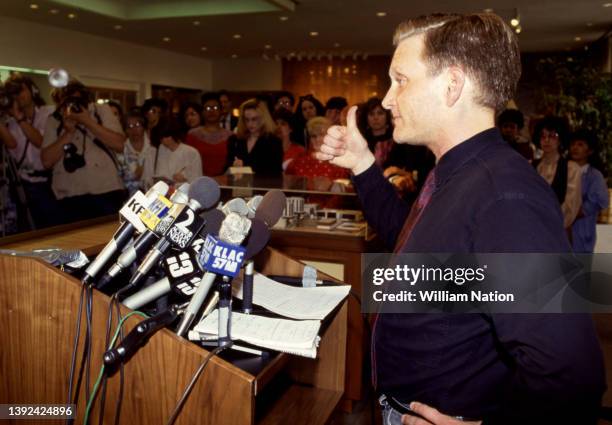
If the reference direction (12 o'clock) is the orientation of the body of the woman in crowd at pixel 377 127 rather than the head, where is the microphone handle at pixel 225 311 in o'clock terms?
The microphone handle is roughly at 12 o'clock from the woman in crowd.

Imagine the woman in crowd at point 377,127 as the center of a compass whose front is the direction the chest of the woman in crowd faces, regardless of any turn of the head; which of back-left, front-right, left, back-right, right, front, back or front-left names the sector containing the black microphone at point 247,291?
front

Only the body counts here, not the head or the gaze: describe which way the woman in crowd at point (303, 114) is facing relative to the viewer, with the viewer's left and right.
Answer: facing the viewer

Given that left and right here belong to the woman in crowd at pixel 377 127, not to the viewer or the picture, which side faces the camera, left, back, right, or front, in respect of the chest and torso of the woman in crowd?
front

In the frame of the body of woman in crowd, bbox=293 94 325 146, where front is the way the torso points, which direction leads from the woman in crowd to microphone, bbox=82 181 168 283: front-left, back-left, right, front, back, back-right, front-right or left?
front

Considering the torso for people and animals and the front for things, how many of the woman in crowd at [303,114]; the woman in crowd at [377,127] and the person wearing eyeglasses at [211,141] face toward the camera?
3

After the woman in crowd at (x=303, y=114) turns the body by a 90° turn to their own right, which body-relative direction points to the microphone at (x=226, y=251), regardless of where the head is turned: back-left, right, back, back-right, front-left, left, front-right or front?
left

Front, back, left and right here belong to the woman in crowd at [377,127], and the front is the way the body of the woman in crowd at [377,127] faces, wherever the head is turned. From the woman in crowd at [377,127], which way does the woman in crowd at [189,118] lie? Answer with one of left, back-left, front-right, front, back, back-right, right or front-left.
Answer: back-right

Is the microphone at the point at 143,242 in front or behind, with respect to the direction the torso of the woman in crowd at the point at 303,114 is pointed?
in front

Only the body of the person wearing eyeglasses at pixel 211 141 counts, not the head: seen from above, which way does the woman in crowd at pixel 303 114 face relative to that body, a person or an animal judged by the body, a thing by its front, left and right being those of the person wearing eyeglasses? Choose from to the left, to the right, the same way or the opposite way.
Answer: the same way

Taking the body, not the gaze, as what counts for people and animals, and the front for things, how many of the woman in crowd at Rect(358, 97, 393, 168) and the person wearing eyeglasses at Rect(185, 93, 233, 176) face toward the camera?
2

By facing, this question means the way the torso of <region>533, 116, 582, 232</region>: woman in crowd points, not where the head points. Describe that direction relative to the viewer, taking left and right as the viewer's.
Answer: facing the viewer and to the left of the viewer
